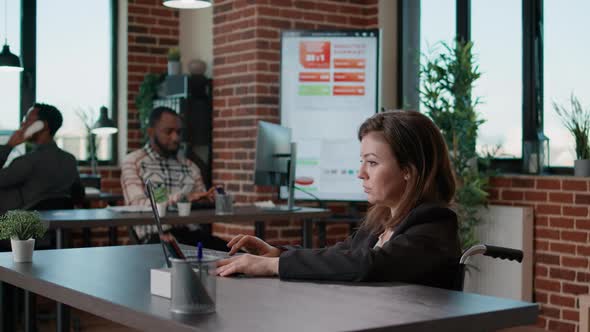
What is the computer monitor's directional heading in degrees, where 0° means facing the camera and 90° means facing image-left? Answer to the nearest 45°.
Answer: approximately 135°

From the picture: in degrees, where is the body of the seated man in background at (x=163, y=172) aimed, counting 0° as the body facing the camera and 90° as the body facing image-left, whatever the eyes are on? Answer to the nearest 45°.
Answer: approximately 315°

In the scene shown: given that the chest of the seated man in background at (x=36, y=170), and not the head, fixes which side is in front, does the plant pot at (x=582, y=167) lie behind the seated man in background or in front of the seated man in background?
behind

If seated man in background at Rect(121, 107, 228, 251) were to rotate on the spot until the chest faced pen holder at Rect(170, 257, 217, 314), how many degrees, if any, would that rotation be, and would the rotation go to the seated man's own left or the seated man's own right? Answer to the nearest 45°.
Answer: approximately 45° to the seated man's own right

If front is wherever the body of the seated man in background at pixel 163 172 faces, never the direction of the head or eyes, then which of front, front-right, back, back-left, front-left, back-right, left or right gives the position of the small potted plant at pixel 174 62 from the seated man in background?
back-left

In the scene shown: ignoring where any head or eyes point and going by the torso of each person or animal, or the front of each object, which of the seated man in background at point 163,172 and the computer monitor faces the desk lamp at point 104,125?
the computer monitor

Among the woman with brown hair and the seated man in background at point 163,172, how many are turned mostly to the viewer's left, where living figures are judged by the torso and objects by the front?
1

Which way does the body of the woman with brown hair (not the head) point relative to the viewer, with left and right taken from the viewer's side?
facing to the left of the viewer

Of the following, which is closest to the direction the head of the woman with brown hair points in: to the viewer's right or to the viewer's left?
to the viewer's left

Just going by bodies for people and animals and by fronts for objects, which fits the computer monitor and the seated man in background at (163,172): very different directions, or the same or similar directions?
very different directions
